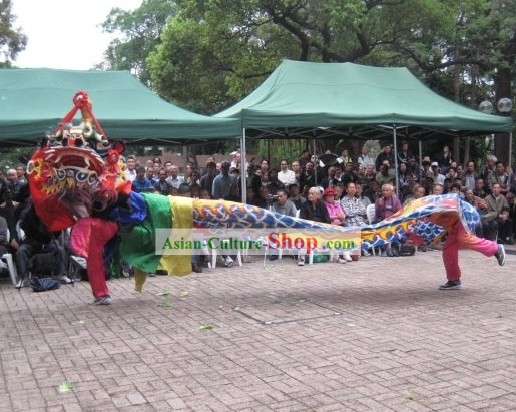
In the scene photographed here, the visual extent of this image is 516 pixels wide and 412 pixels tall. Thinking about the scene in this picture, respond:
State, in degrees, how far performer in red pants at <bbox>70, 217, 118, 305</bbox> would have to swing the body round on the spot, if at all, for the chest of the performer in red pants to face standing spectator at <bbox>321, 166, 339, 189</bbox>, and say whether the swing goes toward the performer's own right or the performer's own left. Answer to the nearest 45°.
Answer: approximately 180°

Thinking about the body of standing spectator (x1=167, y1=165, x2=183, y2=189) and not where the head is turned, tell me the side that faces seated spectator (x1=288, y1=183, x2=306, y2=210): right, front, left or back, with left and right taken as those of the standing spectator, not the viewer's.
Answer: left

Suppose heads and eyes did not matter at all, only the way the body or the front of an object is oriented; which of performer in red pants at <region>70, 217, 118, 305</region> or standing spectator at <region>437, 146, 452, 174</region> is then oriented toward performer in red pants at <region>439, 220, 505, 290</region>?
the standing spectator

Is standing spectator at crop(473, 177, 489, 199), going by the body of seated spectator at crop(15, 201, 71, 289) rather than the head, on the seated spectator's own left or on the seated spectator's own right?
on the seated spectator's own left

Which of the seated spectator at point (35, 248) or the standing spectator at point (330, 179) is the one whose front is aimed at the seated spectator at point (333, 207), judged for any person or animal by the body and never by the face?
the standing spectator

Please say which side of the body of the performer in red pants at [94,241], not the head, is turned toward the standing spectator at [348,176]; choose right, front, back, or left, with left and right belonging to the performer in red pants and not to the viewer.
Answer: back

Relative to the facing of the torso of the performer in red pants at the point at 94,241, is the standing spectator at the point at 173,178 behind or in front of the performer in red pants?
behind
